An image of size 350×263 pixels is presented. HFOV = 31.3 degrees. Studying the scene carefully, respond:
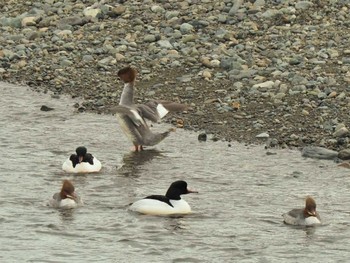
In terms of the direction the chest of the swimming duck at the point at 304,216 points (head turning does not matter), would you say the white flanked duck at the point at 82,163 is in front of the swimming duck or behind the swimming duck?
behind

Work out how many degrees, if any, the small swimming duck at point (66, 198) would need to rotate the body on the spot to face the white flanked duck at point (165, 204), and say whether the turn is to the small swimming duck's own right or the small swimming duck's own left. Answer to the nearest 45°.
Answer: approximately 90° to the small swimming duck's own left

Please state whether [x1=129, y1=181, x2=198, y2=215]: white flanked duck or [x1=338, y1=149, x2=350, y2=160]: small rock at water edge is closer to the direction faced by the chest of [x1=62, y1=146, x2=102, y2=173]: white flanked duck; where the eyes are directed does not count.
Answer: the white flanked duck

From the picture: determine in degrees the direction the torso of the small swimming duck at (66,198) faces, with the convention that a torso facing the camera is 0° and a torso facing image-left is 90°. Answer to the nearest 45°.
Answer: approximately 0°

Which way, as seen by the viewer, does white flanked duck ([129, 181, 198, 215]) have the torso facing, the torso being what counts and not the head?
to the viewer's right

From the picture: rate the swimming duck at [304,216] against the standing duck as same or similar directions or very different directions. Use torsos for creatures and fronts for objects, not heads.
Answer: very different directions
